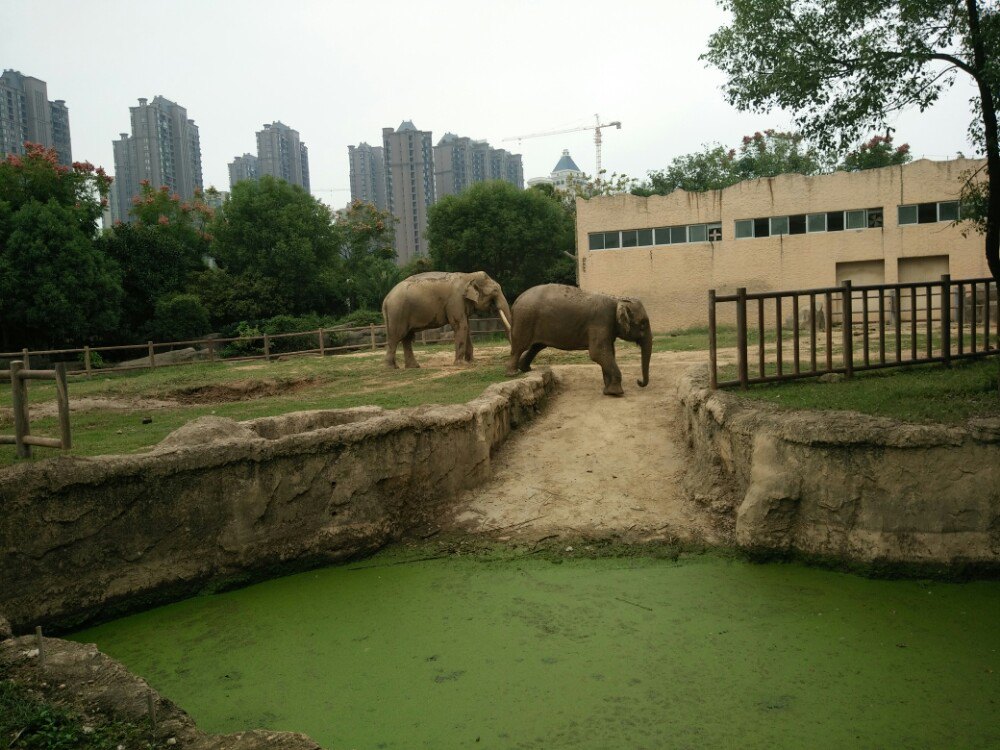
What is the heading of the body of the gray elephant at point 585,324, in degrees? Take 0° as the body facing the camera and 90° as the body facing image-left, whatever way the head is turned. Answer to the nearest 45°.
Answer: approximately 270°

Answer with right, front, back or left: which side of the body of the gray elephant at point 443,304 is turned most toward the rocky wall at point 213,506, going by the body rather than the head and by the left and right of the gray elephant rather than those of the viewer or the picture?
right

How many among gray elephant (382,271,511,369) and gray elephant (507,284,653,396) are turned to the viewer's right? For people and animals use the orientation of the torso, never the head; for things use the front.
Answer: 2

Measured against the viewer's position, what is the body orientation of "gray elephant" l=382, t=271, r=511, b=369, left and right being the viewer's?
facing to the right of the viewer

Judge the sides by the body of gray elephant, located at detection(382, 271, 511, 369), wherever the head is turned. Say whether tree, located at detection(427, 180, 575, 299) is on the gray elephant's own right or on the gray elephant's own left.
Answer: on the gray elephant's own left

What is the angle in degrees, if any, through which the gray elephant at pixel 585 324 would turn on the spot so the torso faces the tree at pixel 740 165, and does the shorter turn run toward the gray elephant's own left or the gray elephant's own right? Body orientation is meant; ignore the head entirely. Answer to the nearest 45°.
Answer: approximately 90° to the gray elephant's own left

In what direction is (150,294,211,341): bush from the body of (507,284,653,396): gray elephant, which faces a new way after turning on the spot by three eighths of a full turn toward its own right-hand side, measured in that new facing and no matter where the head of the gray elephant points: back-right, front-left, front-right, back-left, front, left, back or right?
right

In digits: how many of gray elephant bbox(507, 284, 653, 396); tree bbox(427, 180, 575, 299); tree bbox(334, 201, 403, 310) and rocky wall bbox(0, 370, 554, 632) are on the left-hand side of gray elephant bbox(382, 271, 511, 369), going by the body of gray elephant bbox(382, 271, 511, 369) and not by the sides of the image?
2

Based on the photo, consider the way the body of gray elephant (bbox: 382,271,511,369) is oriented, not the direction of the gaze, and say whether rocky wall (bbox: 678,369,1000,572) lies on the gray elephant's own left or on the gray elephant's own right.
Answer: on the gray elephant's own right

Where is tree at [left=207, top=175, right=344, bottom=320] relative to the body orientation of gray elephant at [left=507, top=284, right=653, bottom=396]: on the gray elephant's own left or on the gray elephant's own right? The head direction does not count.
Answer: on the gray elephant's own left
